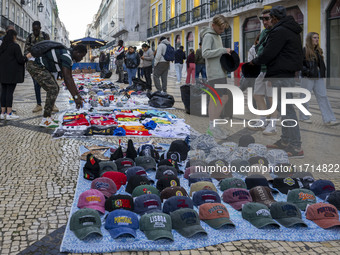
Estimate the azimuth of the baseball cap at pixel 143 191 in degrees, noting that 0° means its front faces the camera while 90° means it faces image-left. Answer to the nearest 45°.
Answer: approximately 0°

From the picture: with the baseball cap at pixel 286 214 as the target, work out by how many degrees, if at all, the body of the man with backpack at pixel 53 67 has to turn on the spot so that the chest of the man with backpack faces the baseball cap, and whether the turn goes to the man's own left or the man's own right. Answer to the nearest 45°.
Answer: approximately 90° to the man's own right

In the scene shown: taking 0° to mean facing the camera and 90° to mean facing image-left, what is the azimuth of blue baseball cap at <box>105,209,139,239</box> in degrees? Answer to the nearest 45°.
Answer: approximately 0°

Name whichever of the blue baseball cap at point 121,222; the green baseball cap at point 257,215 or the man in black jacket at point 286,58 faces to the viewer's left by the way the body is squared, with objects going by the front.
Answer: the man in black jacket

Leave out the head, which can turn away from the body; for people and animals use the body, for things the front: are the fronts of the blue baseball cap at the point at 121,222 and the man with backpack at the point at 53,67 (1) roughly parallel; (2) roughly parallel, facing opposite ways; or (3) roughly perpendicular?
roughly perpendicular

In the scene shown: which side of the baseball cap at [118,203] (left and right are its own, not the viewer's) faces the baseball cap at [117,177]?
back

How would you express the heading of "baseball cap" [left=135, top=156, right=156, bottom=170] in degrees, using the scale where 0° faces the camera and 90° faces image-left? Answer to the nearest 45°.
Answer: approximately 315°

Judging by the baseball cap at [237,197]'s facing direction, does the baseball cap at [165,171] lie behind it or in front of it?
behind
